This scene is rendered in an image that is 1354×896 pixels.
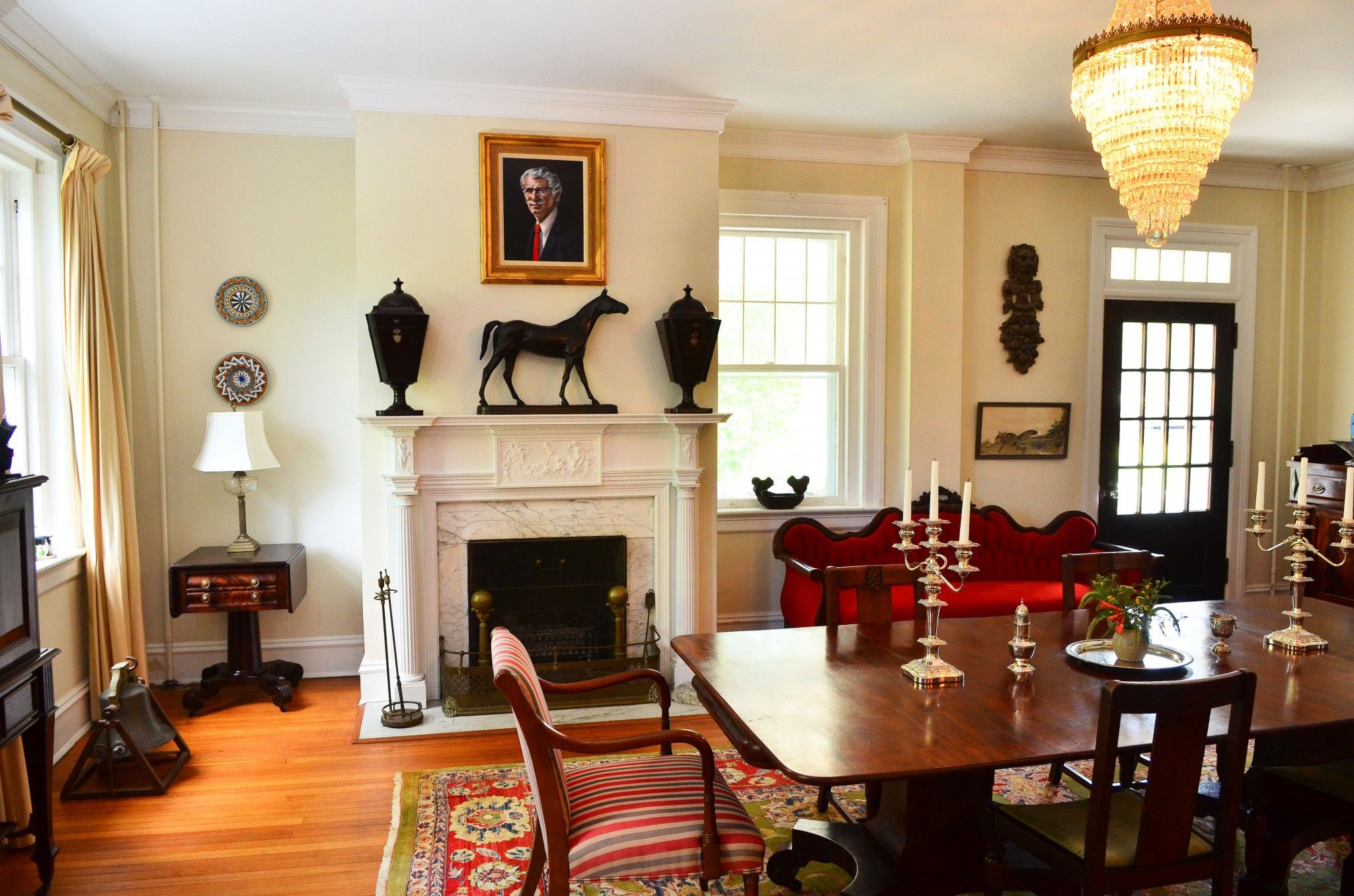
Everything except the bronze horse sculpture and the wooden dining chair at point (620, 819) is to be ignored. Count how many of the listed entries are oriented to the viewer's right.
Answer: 2

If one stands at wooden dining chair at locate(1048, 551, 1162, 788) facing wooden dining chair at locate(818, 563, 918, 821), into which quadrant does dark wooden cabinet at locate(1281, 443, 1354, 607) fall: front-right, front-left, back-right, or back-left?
back-right

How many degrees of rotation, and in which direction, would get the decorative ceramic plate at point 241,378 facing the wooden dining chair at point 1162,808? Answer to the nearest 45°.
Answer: approximately 45° to its left

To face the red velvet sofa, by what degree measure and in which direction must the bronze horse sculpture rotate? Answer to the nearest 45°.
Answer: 0° — it already faces it

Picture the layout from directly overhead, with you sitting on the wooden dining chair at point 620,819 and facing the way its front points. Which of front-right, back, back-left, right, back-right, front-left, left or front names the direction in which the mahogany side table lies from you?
back-left

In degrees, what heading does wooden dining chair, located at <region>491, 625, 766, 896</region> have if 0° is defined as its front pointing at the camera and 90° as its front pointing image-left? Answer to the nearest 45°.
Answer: approximately 270°

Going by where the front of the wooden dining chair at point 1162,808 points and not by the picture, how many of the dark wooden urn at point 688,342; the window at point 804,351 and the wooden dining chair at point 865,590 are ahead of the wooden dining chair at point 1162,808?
3

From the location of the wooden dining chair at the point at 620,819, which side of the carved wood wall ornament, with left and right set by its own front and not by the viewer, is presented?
front

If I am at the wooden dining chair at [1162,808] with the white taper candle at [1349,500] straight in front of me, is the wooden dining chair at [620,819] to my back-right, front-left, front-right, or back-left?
back-left

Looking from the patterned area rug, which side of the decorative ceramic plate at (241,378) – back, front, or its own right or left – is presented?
front

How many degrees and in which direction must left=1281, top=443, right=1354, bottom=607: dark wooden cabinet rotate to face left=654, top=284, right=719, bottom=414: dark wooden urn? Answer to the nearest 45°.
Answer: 0° — it already faces it
